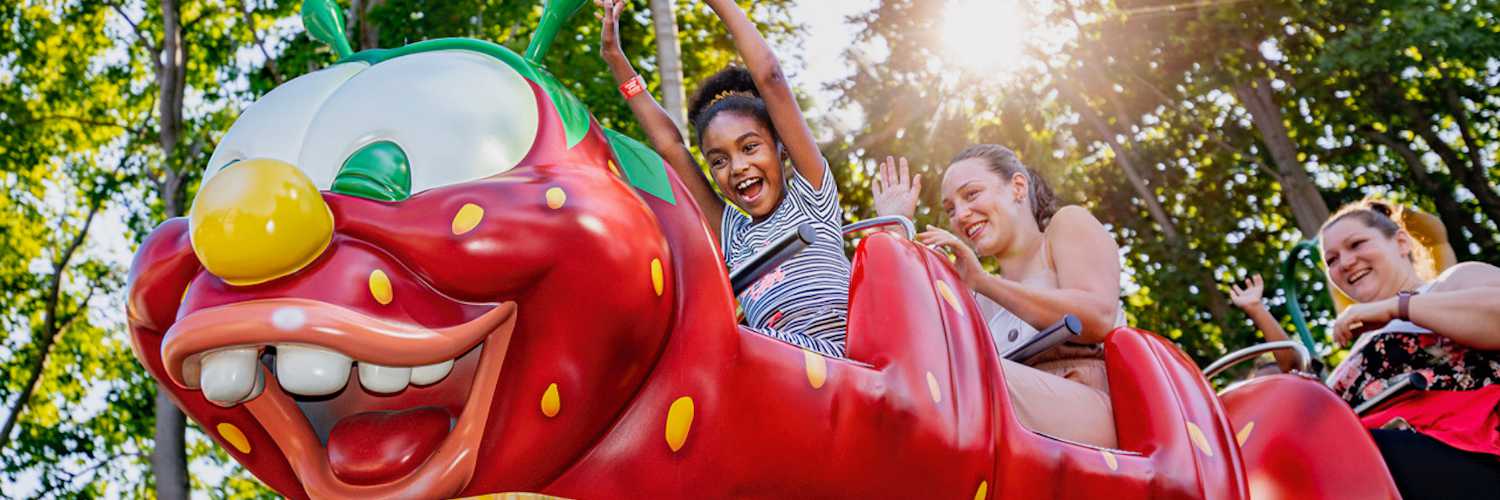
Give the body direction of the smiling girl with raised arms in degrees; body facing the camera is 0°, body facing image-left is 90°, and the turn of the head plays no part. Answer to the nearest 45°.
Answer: approximately 45°

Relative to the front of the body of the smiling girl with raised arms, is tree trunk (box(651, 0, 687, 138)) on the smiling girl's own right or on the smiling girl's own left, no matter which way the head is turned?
on the smiling girl's own right

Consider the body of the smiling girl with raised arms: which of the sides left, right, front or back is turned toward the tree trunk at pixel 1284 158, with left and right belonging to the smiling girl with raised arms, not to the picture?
back

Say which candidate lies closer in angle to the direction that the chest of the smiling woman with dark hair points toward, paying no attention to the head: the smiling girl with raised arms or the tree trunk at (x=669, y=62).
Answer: the smiling girl with raised arms

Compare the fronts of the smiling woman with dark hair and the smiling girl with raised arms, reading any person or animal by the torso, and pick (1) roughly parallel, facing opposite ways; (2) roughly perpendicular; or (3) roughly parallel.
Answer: roughly parallel

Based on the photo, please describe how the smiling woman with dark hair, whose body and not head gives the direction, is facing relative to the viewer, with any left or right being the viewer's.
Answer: facing the viewer and to the left of the viewer

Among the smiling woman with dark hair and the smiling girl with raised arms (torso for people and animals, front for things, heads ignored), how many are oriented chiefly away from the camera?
0

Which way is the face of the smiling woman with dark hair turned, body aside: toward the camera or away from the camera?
toward the camera

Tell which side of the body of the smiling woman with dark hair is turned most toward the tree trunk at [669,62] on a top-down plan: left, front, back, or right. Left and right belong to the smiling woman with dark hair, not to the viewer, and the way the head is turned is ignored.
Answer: right

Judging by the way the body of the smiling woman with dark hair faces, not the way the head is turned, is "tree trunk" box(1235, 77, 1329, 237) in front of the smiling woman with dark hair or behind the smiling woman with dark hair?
behind

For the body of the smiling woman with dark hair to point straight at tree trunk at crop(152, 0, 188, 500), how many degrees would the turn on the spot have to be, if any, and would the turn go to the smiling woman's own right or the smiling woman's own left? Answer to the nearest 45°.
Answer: approximately 90° to the smiling woman's own right

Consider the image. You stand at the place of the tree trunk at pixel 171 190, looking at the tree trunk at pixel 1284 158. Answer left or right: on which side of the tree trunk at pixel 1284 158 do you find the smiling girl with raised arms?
right

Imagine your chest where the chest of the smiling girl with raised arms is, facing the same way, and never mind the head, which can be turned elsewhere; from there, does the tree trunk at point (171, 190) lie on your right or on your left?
on your right
